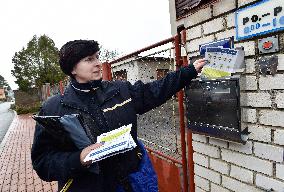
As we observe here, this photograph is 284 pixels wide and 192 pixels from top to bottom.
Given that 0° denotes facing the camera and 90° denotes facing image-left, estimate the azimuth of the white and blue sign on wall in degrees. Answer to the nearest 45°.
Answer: approximately 45°

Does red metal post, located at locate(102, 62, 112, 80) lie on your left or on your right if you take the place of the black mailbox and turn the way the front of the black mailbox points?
on your right

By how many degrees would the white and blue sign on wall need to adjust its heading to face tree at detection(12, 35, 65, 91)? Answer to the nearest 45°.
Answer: approximately 90° to its right

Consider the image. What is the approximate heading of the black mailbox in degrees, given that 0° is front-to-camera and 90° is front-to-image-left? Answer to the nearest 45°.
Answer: approximately 45°

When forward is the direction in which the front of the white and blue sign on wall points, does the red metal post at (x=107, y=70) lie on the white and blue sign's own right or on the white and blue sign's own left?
on the white and blue sign's own right

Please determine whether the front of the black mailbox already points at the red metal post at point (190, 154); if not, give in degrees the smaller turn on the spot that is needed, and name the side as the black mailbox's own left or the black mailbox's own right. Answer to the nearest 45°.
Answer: approximately 90° to the black mailbox's own right
